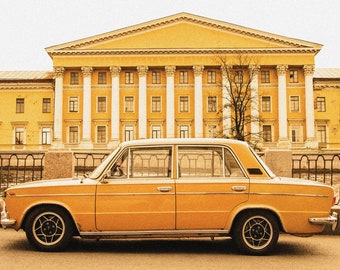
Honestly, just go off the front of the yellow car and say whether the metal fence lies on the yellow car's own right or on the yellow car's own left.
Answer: on the yellow car's own right

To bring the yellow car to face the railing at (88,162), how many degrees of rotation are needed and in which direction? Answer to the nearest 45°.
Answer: approximately 90° to its right

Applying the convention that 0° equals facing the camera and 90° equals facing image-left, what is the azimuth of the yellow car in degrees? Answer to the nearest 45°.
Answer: approximately 90°

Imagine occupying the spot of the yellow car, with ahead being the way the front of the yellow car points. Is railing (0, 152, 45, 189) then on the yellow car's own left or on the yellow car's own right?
on the yellow car's own right
